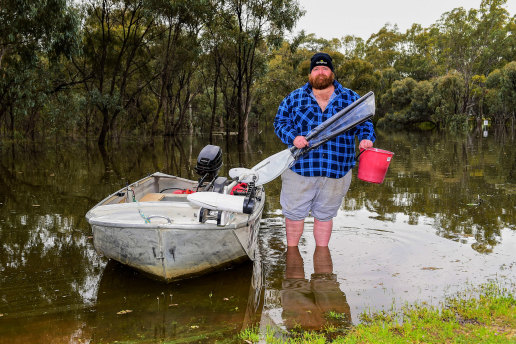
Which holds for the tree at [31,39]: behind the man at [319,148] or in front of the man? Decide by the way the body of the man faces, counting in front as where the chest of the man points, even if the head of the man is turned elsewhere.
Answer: behind

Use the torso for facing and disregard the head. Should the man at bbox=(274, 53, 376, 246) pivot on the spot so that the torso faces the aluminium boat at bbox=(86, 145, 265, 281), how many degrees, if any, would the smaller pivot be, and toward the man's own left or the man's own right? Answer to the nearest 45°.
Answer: approximately 45° to the man's own right

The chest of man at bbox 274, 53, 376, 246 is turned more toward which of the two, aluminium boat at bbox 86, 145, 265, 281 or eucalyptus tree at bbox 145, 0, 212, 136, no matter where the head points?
the aluminium boat

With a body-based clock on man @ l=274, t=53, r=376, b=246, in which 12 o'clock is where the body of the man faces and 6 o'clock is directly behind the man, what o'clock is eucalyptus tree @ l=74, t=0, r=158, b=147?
The eucalyptus tree is roughly at 5 o'clock from the man.

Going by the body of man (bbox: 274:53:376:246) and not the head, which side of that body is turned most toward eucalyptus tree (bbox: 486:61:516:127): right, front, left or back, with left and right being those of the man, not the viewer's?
back

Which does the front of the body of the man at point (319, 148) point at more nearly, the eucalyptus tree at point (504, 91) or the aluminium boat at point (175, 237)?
the aluminium boat

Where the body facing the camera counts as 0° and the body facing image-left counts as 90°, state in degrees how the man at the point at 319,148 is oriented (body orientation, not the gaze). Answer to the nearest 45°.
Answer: approximately 0°

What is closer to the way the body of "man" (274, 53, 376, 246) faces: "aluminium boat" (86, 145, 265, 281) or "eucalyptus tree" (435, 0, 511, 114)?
the aluminium boat

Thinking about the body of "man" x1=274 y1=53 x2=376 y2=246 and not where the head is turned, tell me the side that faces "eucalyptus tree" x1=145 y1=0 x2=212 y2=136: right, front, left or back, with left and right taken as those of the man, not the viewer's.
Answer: back

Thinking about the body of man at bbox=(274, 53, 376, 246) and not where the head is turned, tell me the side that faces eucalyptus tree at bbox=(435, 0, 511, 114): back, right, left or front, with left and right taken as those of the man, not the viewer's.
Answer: back
